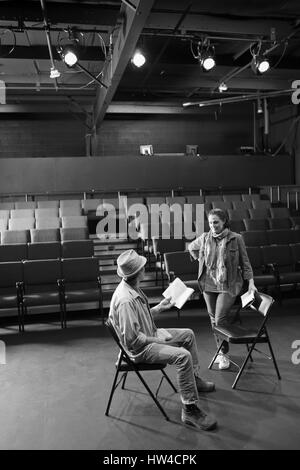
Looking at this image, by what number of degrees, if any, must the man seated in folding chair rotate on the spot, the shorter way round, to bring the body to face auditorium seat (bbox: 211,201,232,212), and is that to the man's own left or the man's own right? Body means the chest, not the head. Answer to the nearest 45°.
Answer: approximately 90° to the man's own left

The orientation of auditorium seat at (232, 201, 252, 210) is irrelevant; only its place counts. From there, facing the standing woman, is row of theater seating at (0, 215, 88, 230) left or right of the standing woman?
right

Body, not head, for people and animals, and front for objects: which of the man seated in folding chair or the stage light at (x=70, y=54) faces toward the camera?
the stage light

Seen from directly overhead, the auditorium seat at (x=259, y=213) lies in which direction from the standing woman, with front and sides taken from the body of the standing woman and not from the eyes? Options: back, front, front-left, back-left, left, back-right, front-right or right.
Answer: back-right

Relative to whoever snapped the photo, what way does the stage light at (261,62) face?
facing the viewer and to the right of the viewer

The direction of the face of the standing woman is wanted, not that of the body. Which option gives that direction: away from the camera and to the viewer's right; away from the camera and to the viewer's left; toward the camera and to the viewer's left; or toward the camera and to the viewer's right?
toward the camera and to the viewer's left

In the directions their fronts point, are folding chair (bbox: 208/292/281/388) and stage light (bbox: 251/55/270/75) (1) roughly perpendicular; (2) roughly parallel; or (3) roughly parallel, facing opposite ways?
roughly perpendicular

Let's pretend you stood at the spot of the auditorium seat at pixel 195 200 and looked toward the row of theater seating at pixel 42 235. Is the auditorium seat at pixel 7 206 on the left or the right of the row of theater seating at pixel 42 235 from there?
right

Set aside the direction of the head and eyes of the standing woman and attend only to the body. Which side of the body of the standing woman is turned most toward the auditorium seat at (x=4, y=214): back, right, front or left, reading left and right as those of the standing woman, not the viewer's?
right

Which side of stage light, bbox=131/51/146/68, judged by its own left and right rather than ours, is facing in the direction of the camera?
front

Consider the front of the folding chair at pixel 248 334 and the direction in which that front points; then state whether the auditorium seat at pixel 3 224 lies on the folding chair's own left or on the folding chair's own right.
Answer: on the folding chair's own right

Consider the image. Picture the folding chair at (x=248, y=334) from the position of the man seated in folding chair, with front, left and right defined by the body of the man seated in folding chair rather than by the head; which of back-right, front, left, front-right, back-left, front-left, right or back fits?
front-left

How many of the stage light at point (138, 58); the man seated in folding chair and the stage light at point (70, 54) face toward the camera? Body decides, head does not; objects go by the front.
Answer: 2

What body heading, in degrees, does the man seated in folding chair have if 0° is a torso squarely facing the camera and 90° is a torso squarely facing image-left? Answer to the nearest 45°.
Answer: approximately 270°

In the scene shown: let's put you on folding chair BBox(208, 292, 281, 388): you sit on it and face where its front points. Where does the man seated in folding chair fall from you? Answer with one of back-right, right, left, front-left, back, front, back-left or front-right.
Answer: front

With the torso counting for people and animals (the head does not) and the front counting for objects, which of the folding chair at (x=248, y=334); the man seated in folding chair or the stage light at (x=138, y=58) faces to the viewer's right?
the man seated in folding chair
